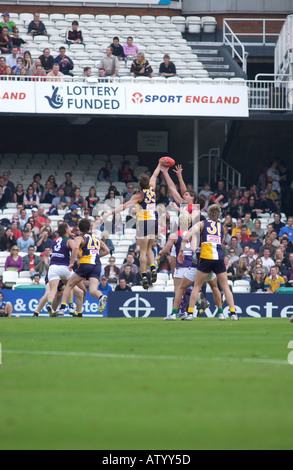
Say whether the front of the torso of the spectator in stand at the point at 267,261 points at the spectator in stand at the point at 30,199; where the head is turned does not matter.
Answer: no

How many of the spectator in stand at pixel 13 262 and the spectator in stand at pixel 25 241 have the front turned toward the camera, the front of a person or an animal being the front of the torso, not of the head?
2

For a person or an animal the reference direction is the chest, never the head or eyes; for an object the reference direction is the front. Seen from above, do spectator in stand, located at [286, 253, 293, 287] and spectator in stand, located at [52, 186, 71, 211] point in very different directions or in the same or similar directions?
same or similar directions

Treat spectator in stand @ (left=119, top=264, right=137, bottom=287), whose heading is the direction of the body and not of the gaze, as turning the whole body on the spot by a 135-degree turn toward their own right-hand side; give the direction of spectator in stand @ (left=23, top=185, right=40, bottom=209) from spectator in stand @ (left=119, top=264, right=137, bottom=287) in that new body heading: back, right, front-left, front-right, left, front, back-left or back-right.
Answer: front

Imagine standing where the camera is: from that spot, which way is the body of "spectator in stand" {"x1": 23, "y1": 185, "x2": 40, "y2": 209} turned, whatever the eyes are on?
toward the camera

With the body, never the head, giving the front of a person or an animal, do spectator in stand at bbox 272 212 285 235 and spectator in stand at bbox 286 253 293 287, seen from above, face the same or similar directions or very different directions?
same or similar directions

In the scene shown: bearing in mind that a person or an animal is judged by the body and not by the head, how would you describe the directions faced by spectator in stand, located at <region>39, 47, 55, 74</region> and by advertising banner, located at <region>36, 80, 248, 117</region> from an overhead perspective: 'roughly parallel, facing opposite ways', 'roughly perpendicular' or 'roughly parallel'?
roughly parallel

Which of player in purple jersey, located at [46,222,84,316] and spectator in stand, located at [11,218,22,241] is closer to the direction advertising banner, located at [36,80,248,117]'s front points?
the player in purple jersey

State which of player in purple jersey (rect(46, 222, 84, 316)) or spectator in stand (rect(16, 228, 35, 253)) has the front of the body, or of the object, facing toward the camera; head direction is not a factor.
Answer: the spectator in stand

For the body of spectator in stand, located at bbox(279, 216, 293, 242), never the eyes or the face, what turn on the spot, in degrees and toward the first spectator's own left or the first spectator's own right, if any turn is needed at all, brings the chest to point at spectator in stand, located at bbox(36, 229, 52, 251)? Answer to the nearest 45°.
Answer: approximately 45° to the first spectator's own right

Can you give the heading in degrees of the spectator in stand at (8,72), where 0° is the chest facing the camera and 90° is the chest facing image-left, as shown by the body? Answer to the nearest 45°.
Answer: approximately 0°

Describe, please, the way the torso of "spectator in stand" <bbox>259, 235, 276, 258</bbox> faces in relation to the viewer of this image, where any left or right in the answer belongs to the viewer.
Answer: facing the viewer

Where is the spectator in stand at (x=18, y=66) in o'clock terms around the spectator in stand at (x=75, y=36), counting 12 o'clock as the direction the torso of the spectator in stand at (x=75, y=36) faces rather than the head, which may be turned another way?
the spectator in stand at (x=18, y=66) is roughly at 1 o'clock from the spectator in stand at (x=75, y=36).

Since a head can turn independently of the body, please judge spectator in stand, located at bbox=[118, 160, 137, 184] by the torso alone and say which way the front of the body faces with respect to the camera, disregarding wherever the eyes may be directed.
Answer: toward the camera

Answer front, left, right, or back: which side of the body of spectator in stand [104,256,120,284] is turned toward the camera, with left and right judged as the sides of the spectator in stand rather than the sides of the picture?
front

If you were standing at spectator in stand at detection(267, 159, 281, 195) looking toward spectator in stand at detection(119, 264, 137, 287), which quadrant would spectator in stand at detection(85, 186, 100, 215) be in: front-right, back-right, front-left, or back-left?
front-right

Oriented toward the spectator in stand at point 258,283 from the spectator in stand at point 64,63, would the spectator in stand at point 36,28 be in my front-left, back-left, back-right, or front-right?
back-left
